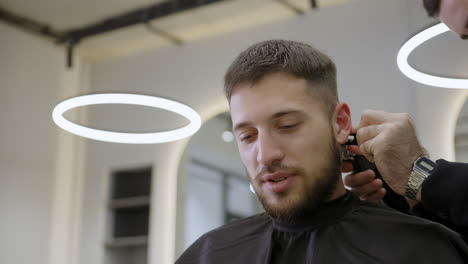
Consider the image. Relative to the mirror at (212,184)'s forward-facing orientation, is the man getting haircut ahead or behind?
ahead

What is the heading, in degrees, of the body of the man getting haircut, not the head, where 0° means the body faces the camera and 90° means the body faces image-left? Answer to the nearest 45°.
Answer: approximately 45°

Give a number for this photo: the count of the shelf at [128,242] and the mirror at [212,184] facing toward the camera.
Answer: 2

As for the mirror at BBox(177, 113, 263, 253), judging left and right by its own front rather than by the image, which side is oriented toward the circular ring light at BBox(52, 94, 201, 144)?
front

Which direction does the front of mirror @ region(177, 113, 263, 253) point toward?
toward the camera

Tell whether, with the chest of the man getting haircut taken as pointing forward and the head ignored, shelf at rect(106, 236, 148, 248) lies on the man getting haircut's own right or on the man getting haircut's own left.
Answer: on the man getting haircut's own right

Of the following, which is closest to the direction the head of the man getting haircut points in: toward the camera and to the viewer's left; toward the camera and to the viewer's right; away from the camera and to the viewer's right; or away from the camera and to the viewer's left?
toward the camera and to the viewer's left

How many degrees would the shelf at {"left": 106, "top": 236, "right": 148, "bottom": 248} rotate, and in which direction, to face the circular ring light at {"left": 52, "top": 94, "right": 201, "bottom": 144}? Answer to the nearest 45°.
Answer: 0° — it already faces it

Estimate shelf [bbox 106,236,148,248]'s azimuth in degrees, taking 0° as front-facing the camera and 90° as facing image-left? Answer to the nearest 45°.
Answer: approximately 0°

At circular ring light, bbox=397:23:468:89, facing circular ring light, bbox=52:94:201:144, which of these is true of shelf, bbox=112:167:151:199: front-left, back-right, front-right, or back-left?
front-right
